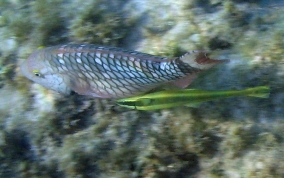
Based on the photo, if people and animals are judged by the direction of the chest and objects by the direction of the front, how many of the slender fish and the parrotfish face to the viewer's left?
2

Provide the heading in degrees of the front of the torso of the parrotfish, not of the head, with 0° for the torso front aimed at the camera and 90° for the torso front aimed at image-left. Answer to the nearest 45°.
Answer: approximately 90°

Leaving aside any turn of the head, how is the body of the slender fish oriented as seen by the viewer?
to the viewer's left

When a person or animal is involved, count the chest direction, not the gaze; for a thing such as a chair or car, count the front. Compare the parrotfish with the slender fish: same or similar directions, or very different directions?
same or similar directions
